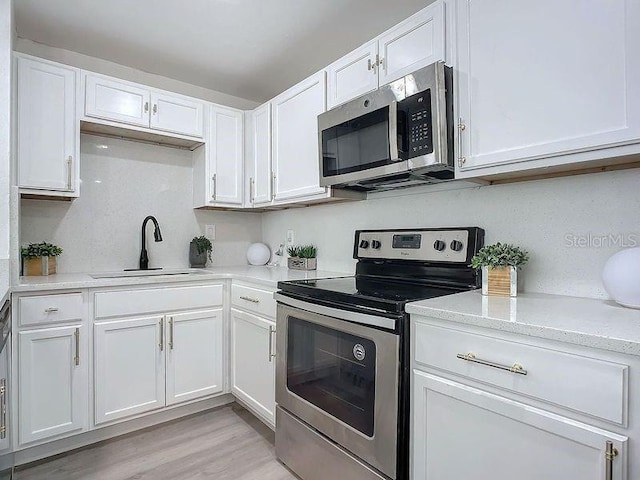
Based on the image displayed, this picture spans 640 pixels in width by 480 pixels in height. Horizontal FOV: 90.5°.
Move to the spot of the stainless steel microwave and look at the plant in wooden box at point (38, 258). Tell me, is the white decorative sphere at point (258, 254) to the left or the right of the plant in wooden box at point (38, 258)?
right

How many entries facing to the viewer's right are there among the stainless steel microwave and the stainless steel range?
0

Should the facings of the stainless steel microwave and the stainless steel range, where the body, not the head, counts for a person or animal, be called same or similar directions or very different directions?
same or similar directions

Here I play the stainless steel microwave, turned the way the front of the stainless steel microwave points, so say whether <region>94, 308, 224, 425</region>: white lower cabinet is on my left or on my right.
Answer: on my right

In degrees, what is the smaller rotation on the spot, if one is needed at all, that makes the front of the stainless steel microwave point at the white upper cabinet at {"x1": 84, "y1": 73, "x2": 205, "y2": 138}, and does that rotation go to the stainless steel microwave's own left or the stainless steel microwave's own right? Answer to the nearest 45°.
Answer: approximately 45° to the stainless steel microwave's own right

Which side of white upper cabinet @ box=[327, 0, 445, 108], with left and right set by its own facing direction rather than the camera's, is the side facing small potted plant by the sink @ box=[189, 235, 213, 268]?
right

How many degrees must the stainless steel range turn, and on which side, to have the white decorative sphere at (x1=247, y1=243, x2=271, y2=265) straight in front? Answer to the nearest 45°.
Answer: approximately 90° to its right

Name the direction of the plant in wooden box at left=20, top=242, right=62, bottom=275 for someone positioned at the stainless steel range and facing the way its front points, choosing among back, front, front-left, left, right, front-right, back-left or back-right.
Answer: front-right

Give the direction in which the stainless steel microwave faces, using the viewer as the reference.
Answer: facing the viewer and to the left of the viewer

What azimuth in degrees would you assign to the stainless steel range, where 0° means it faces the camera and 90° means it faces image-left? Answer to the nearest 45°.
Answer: approximately 45°
